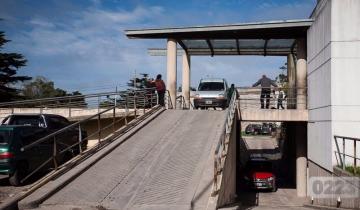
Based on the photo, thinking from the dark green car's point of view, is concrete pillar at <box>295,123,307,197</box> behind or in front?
in front

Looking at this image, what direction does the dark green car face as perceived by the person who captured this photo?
facing away from the viewer and to the right of the viewer

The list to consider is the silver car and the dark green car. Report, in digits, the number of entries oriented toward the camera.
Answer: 1

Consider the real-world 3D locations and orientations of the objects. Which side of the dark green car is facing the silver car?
front

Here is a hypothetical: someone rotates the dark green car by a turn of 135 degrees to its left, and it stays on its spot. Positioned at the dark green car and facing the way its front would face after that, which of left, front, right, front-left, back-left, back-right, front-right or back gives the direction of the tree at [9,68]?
right

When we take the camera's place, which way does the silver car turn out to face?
facing the viewer

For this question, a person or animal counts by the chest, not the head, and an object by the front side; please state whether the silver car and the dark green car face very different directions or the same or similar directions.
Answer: very different directions

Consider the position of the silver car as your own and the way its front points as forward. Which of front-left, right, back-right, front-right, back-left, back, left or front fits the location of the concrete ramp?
front

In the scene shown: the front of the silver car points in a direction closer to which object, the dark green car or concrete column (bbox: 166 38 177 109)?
the dark green car

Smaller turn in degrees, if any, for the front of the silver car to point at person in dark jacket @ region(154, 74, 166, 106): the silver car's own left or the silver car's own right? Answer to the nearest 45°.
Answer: approximately 45° to the silver car's own right

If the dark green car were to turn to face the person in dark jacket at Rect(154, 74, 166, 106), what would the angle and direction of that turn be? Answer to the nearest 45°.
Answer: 0° — it already faces them

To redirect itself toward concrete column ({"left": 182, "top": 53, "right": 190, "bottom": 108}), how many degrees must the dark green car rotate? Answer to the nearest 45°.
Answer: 0° — it already faces it

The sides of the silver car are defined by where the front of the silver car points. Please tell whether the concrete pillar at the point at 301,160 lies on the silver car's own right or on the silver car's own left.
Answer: on the silver car's own left
